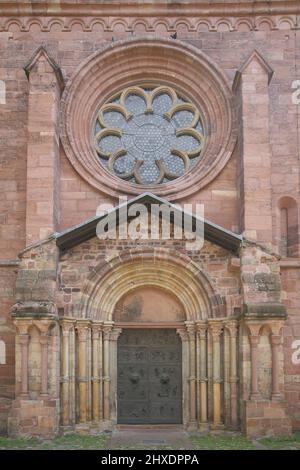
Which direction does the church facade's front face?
toward the camera
